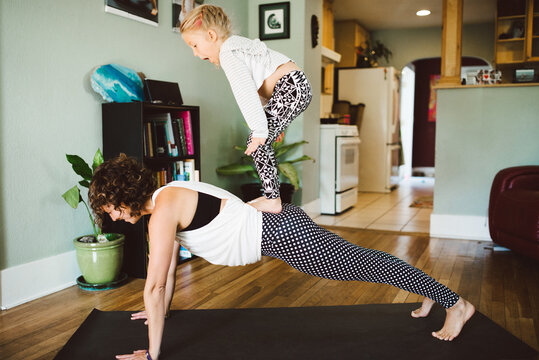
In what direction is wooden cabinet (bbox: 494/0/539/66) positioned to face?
toward the camera

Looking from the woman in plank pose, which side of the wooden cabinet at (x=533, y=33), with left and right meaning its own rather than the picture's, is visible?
front

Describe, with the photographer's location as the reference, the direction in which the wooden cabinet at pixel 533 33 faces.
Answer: facing the viewer

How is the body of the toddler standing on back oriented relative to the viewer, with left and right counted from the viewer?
facing to the left of the viewer

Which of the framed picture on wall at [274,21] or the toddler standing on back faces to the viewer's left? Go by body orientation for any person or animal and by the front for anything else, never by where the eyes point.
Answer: the toddler standing on back

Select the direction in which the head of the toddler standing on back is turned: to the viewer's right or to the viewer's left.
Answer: to the viewer's left
